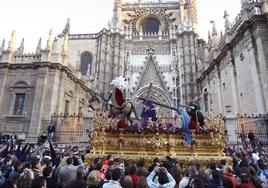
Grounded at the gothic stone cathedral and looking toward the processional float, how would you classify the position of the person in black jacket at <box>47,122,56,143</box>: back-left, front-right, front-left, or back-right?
front-right

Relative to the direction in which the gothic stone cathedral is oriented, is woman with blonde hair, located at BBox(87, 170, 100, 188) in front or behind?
in front

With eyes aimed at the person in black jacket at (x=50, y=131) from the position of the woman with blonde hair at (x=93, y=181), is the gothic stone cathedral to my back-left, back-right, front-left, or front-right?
front-right

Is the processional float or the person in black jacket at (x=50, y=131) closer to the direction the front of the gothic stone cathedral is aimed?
the processional float

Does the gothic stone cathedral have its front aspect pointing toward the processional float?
yes

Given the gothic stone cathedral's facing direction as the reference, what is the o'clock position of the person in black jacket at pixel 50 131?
The person in black jacket is roughly at 2 o'clock from the gothic stone cathedral.

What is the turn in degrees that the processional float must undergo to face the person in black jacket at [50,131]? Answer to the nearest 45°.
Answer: approximately 45° to its right

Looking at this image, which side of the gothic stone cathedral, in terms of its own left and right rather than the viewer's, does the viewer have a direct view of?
front
